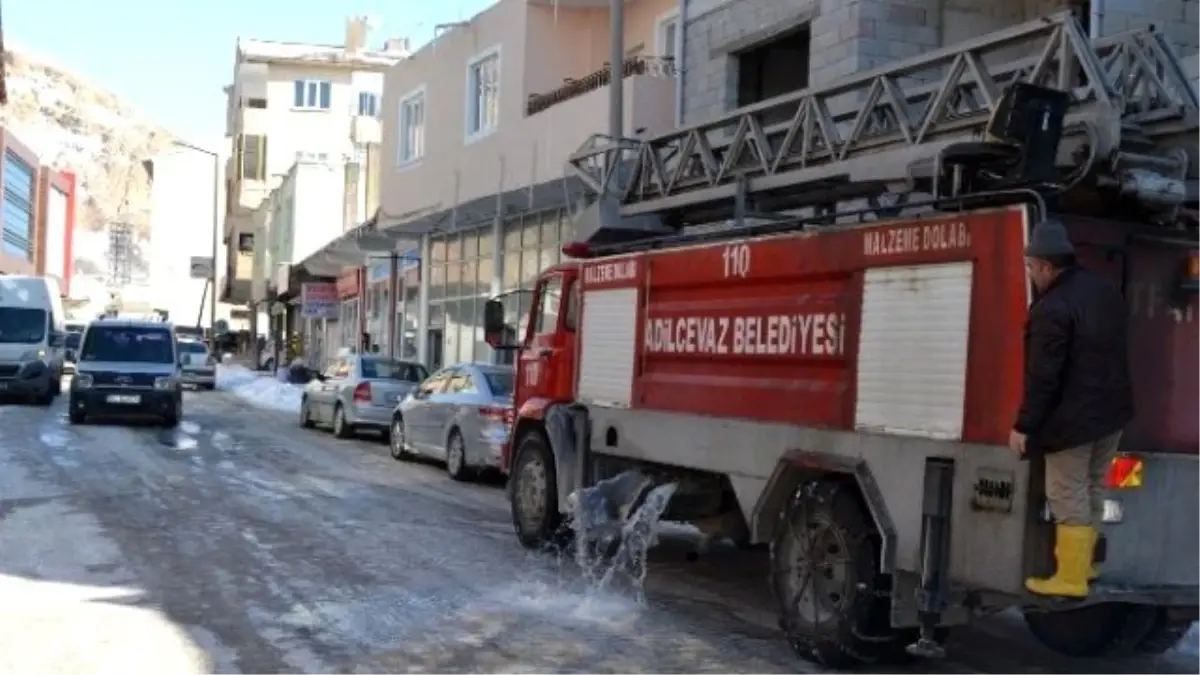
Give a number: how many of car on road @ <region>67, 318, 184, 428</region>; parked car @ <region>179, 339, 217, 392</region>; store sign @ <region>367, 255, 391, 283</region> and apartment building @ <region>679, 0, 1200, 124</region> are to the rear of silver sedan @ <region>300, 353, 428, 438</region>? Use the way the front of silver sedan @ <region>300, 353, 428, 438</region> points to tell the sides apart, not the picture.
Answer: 1

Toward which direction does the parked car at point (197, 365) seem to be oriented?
toward the camera

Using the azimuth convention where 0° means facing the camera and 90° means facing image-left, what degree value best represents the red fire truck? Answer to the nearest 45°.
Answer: approximately 135°

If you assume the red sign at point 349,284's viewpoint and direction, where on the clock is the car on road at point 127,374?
The car on road is roughly at 11 o'clock from the red sign.

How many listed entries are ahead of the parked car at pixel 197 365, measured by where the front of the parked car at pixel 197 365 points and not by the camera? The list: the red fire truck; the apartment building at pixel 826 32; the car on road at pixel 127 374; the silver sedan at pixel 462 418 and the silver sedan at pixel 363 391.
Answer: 5

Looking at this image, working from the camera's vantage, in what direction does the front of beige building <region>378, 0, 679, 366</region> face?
facing the viewer and to the left of the viewer

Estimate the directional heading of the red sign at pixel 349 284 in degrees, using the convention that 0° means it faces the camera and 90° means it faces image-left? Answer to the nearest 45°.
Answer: approximately 45°

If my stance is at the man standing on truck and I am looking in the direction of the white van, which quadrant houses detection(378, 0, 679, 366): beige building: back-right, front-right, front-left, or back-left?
front-right

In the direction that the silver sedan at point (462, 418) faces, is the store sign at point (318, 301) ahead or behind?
ahead

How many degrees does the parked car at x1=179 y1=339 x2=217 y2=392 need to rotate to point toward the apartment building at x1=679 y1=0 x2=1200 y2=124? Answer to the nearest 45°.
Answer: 0° — it already faces it

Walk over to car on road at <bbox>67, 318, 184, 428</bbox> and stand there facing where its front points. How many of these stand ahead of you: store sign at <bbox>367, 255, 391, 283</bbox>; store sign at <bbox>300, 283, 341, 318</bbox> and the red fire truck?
1

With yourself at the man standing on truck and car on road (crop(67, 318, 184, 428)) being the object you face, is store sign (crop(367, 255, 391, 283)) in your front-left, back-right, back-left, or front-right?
front-right

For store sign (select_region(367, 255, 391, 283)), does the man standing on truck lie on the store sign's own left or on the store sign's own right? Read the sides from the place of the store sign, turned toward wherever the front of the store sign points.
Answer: on the store sign's own left

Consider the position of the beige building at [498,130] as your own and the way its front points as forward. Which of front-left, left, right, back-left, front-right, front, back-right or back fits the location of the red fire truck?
front-left

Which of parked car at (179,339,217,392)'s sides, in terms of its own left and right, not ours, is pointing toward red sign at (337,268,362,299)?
left

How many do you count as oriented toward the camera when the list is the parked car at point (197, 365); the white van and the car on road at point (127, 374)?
3

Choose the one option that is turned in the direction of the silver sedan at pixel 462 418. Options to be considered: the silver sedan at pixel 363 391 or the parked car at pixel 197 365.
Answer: the parked car
